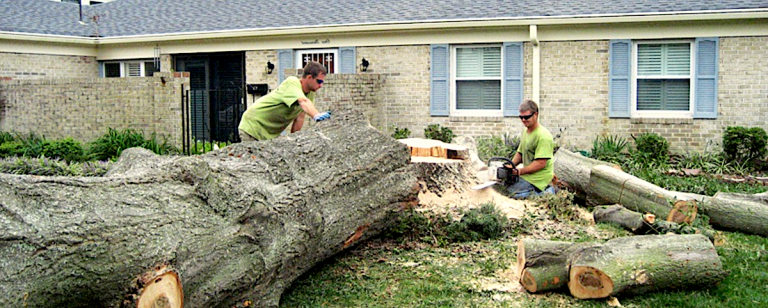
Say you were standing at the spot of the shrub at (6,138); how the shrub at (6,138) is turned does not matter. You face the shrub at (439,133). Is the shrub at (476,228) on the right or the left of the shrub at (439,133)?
right

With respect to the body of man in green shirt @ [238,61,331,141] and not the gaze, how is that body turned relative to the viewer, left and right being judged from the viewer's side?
facing to the right of the viewer

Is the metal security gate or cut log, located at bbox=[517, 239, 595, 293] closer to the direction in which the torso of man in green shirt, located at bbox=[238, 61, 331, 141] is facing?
the cut log

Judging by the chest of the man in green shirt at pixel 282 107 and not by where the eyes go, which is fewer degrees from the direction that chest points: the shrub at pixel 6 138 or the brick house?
the brick house

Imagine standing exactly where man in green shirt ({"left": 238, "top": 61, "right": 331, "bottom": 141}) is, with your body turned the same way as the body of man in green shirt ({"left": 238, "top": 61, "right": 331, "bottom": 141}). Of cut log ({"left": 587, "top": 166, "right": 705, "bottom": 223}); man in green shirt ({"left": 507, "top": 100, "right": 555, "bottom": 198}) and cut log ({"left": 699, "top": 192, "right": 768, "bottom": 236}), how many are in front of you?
3

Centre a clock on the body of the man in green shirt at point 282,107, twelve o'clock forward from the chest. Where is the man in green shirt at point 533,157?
the man in green shirt at point 533,157 is roughly at 12 o'clock from the man in green shirt at point 282,107.

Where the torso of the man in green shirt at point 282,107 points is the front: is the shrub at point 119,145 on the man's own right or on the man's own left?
on the man's own left

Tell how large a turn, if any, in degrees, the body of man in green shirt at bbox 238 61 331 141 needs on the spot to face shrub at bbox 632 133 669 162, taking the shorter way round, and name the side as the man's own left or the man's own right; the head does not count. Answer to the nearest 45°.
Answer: approximately 45° to the man's own left

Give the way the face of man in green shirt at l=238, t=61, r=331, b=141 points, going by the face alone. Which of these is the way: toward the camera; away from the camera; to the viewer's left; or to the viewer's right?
to the viewer's right

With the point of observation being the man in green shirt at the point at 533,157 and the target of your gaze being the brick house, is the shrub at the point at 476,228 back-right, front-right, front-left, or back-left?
back-left

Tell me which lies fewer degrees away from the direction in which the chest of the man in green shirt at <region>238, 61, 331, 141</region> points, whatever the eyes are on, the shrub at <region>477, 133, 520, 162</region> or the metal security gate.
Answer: the shrub
